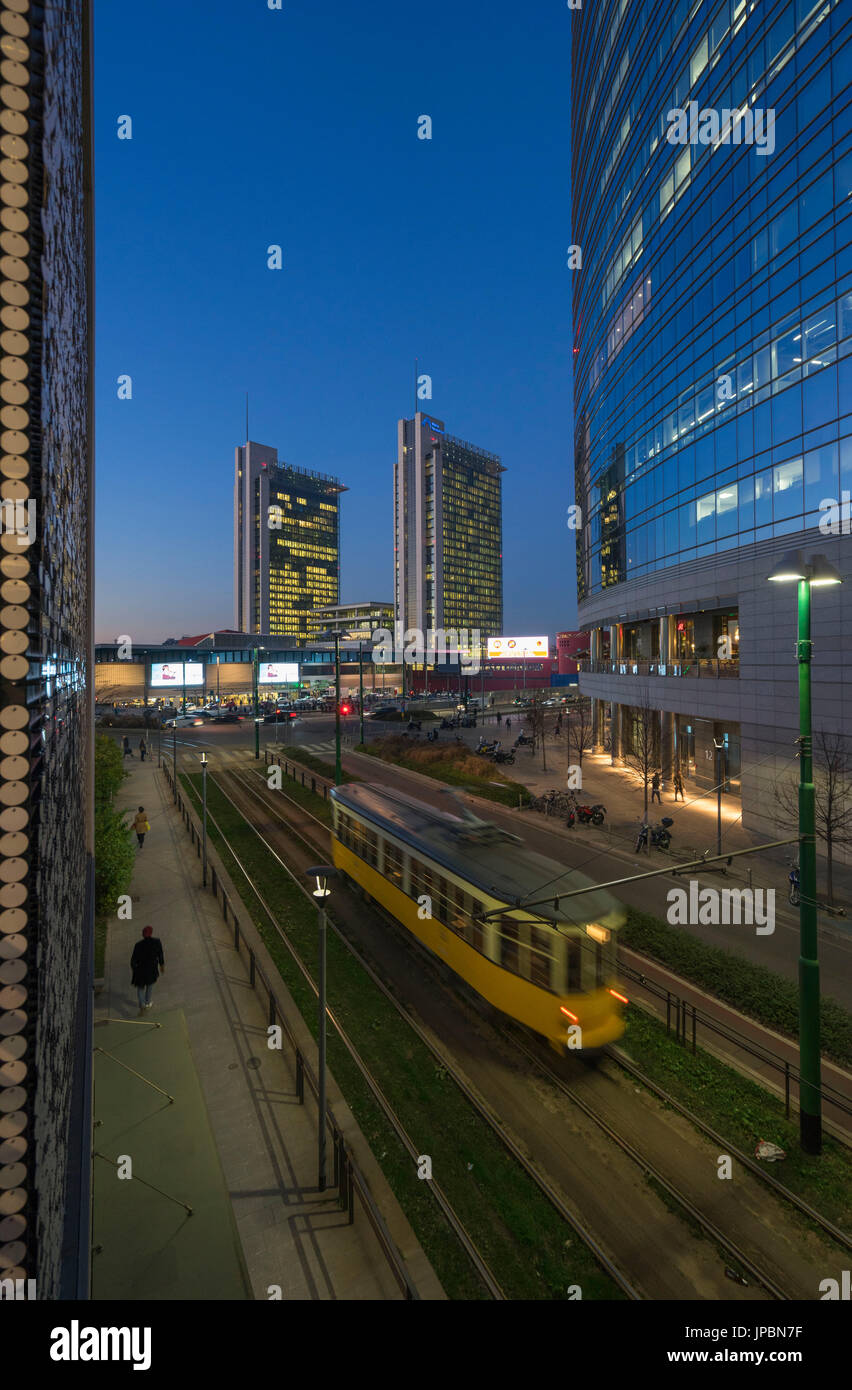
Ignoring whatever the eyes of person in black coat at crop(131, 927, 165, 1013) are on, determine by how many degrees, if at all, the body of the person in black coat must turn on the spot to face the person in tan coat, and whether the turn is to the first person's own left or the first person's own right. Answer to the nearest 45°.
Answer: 0° — they already face them

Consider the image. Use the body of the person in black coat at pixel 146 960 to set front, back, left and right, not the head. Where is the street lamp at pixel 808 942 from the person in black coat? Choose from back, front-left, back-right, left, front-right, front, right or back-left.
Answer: back-right

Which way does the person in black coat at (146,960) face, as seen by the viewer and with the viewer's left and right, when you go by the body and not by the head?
facing away from the viewer

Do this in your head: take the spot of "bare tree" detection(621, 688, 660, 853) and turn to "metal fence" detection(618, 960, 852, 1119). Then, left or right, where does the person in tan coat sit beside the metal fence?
right
